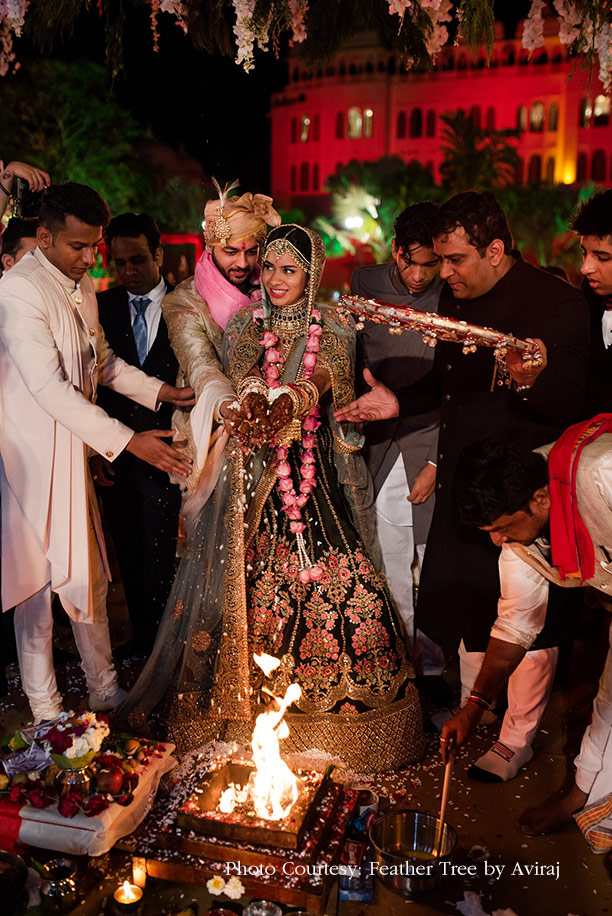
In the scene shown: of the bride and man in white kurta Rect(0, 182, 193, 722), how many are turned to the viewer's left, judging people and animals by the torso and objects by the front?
0

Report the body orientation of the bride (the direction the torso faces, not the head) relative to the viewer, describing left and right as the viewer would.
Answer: facing the viewer

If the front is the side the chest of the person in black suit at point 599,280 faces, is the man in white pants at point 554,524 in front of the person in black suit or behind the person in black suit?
in front

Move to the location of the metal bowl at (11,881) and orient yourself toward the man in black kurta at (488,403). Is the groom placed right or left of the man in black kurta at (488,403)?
left

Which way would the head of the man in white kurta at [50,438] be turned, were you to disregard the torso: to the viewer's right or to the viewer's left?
to the viewer's right

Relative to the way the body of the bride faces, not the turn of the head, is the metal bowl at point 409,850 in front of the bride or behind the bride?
in front

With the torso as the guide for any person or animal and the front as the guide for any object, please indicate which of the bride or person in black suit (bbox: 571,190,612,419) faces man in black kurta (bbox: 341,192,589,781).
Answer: person in black suit (bbox: 571,190,612,419)

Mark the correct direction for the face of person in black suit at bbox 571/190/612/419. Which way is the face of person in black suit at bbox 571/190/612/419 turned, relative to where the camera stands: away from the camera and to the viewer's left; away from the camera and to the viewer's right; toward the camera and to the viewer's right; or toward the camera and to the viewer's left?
toward the camera and to the viewer's left

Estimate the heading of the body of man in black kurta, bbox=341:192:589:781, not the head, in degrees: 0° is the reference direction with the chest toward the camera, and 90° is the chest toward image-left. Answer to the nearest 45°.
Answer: approximately 45°

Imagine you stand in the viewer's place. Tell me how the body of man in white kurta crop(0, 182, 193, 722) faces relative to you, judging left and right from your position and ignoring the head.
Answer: facing the viewer and to the right of the viewer

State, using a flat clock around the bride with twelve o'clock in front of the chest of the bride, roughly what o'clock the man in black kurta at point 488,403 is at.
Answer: The man in black kurta is roughly at 9 o'clock from the bride.

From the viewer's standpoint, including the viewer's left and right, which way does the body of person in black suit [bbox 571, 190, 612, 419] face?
facing the viewer and to the left of the viewer

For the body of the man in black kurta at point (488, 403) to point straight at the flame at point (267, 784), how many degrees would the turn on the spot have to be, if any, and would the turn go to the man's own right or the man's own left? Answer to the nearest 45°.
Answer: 0° — they already face it

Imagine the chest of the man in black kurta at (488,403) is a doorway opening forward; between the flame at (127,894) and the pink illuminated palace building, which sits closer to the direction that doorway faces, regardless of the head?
the flame

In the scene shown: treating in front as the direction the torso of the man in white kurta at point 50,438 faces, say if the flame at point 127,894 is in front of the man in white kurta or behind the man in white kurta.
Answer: in front

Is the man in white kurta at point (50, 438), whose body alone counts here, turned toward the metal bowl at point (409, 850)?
yes

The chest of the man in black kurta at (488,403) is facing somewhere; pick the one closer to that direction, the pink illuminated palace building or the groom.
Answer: the groom

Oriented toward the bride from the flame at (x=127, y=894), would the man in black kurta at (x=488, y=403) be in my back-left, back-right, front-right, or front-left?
front-right
